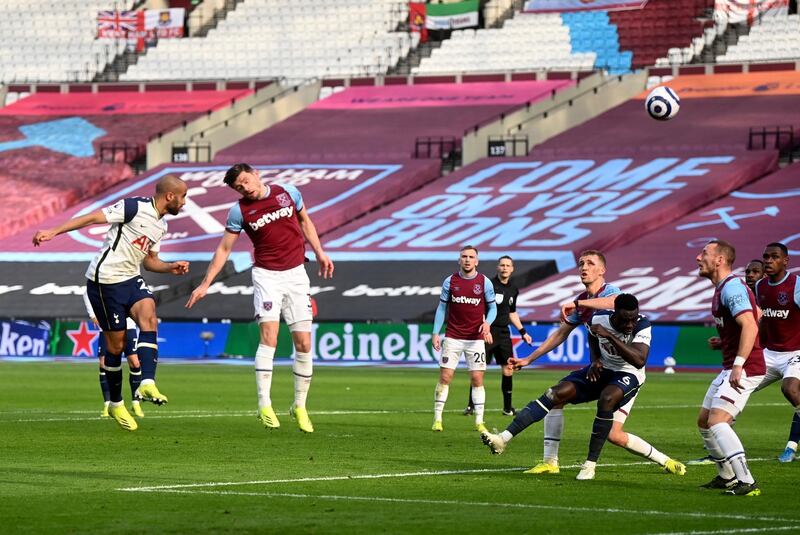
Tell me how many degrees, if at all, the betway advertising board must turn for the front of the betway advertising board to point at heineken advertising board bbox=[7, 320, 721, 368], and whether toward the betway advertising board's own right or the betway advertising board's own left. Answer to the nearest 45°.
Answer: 0° — it already faces it

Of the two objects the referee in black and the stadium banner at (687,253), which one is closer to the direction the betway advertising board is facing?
the referee in black

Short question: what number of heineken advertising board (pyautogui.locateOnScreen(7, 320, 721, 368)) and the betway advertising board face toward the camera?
2

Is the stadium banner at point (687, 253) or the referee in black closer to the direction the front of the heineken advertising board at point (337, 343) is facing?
the referee in black

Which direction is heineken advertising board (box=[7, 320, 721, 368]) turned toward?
toward the camera

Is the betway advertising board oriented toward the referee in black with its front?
yes

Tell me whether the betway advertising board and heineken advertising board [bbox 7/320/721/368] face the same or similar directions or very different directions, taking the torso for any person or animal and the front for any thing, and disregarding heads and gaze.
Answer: same or similar directions

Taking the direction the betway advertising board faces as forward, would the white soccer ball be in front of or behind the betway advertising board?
in front

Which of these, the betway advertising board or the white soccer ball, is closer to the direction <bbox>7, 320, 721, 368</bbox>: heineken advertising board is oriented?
the white soccer ball

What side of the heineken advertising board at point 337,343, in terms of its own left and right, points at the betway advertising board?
back

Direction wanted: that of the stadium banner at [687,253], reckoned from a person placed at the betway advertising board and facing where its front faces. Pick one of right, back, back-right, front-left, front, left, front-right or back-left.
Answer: left

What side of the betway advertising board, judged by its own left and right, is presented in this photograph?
front
